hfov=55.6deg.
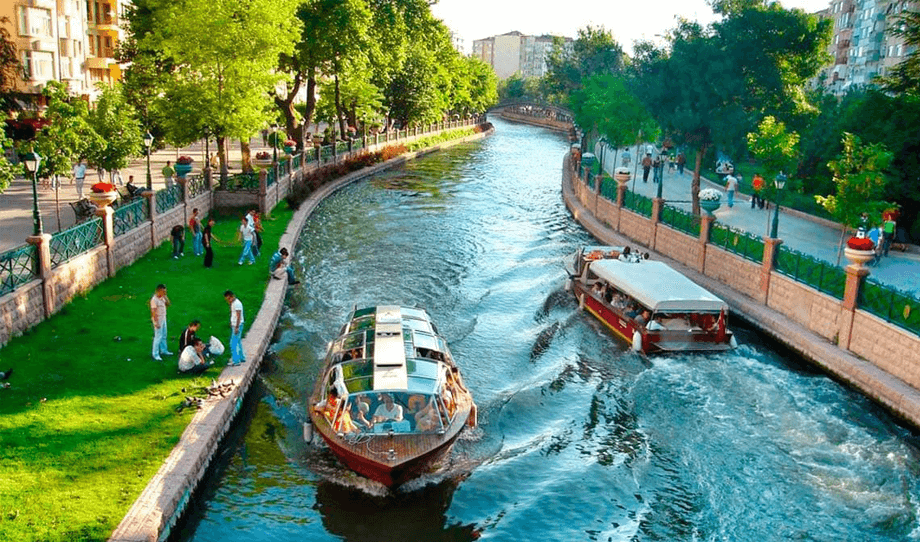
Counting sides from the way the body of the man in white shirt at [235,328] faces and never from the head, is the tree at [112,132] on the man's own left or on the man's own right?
on the man's own right

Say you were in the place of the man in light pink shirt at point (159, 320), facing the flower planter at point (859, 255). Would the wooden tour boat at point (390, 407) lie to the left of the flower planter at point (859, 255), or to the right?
right

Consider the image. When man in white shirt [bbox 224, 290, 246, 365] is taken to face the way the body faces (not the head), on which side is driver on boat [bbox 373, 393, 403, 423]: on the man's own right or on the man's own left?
on the man's own left

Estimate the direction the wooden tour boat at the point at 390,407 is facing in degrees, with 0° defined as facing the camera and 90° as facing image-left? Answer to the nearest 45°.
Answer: approximately 0°

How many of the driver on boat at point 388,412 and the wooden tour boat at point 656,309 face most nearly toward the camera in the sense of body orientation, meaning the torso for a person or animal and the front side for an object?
1

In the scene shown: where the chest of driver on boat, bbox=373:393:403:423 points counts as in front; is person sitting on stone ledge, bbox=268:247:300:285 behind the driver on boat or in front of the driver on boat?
behind

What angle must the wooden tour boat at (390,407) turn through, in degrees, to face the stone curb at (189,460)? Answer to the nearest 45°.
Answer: approximately 90° to its right

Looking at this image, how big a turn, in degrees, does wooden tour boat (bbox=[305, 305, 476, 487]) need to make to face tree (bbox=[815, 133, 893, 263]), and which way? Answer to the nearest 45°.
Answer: approximately 135° to its left

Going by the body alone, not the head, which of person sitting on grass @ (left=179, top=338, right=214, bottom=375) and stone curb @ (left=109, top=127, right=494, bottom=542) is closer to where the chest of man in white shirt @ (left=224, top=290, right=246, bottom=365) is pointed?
the person sitting on grass

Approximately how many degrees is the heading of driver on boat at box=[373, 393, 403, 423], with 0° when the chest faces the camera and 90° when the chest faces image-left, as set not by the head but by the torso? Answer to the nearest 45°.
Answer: approximately 0°

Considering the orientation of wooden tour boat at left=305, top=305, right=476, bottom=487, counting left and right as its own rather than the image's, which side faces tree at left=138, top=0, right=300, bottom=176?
back
